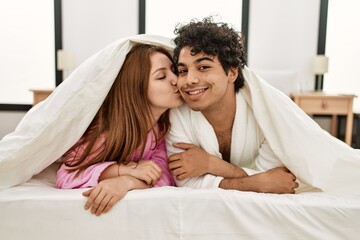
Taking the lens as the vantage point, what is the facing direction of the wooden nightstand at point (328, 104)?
facing the viewer

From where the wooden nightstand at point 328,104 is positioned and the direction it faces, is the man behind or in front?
in front

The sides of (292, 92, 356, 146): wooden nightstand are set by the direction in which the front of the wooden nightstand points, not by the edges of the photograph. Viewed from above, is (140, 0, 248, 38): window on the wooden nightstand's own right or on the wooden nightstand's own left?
on the wooden nightstand's own right

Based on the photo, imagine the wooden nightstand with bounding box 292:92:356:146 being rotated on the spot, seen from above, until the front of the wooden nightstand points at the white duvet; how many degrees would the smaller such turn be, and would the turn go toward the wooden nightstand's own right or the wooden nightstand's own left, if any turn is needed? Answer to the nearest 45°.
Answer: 0° — it already faces it

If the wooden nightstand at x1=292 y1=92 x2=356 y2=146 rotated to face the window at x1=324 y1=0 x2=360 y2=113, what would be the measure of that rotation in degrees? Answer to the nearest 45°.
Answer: approximately 180°

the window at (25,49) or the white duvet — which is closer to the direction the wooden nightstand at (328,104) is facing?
the white duvet

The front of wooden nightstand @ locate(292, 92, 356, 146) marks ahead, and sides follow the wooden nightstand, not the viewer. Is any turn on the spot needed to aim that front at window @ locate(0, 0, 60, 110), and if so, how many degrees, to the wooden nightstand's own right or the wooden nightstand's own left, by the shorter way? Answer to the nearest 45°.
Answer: approximately 90° to the wooden nightstand's own right

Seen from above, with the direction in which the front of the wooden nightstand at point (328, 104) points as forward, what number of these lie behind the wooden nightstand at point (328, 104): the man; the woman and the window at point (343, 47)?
1

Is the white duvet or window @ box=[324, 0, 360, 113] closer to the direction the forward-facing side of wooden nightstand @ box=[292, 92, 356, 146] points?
the white duvet

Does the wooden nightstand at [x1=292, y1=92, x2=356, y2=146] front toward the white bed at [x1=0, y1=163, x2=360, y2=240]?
yes

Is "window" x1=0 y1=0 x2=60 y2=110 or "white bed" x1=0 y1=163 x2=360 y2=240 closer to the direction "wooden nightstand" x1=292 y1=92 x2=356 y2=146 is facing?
the white bed

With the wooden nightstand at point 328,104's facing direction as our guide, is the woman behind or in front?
in front
